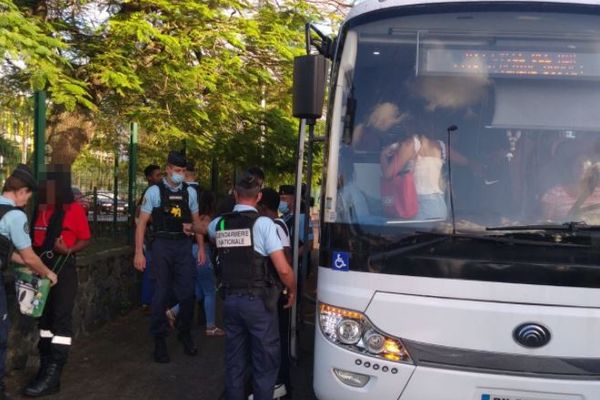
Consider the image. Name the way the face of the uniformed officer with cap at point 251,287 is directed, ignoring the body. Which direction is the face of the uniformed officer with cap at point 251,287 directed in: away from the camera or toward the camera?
away from the camera

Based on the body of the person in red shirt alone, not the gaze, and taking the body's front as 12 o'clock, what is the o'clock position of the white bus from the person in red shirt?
The white bus is roughly at 9 o'clock from the person in red shirt.

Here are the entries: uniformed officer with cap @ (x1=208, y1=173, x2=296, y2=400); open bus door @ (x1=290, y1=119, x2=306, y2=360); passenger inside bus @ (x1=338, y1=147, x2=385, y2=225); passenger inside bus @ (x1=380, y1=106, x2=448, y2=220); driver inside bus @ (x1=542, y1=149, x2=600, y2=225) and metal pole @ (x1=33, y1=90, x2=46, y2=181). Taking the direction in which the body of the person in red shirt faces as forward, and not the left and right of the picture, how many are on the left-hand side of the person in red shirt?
5

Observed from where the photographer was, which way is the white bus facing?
facing the viewer

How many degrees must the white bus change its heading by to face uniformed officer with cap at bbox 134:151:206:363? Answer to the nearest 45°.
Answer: approximately 135° to its right

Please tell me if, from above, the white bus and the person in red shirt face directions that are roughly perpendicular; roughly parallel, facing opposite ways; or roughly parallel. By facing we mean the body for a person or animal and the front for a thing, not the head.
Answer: roughly parallel

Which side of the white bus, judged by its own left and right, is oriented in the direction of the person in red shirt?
right

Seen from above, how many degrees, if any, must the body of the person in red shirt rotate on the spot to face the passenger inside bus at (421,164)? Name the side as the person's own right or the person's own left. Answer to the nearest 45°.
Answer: approximately 90° to the person's own left

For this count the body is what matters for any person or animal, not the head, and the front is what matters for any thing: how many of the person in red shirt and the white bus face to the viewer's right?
0

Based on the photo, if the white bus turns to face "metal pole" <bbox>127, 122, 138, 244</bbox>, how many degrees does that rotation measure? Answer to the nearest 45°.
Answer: approximately 135° to its right

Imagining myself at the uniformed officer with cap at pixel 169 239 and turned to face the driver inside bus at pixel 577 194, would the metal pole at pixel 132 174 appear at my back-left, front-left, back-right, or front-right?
back-left

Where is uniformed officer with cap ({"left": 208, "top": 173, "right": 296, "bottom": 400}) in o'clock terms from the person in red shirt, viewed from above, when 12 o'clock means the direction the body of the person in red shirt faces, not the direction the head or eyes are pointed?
The uniformed officer with cap is roughly at 9 o'clock from the person in red shirt.

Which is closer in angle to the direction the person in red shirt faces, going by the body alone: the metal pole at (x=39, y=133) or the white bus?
the white bus
